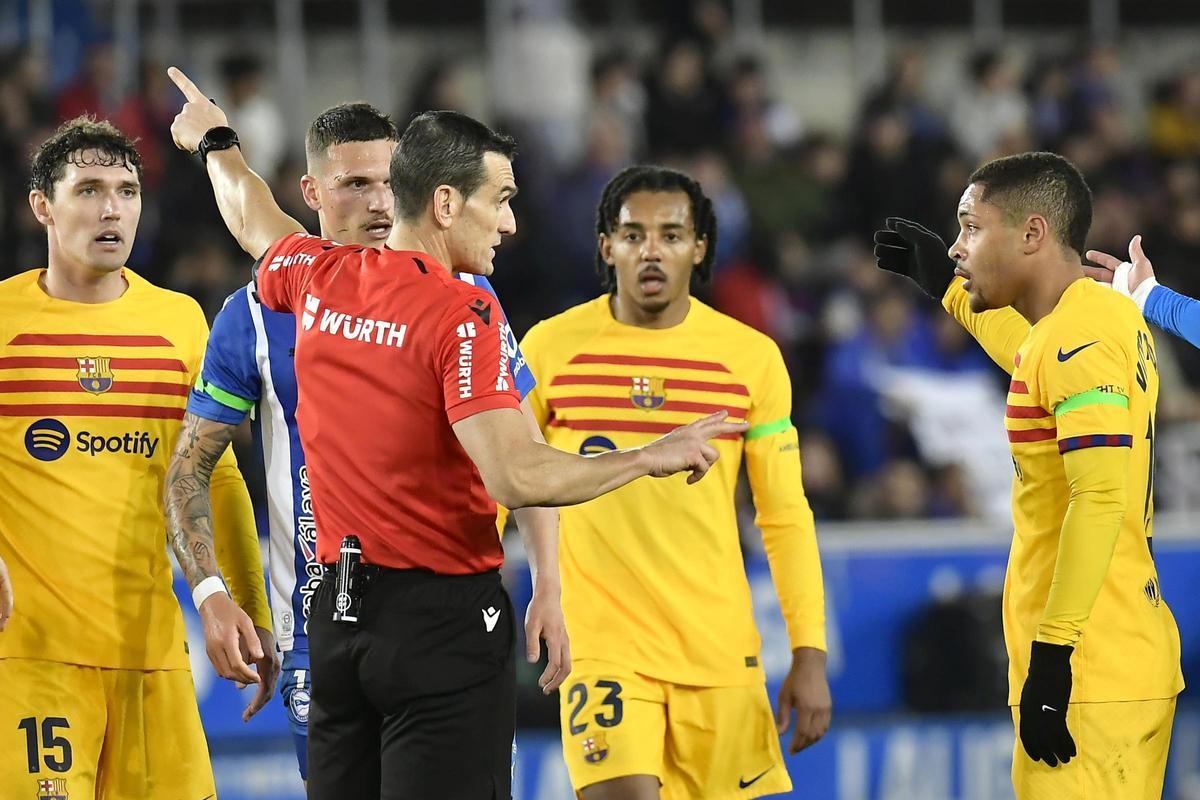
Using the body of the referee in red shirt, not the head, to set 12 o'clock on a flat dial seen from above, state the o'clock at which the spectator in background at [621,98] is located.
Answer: The spectator in background is roughly at 11 o'clock from the referee in red shirt.

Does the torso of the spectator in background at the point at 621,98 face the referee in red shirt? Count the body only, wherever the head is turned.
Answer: yes

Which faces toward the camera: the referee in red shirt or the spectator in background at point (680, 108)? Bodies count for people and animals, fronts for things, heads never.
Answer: the spectator in background

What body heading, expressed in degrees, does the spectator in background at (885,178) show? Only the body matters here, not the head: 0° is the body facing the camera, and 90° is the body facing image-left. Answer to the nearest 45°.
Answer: approximately 0°

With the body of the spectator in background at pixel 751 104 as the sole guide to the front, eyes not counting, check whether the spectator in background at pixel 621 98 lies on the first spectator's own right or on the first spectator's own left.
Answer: on the first spectator's own right

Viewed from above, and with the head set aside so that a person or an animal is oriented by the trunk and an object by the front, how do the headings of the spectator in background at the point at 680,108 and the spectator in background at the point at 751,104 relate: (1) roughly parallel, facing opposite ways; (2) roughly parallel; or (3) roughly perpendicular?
roughly parallel

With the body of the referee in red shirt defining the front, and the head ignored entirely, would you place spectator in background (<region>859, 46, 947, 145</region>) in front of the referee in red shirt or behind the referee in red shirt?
in front

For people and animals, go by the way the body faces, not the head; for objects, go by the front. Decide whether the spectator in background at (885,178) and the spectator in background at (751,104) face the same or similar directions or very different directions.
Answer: same or similar directions

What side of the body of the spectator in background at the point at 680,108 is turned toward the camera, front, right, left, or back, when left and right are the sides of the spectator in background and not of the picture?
front

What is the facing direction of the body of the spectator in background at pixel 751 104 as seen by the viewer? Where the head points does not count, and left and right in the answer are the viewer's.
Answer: facing the viewer
